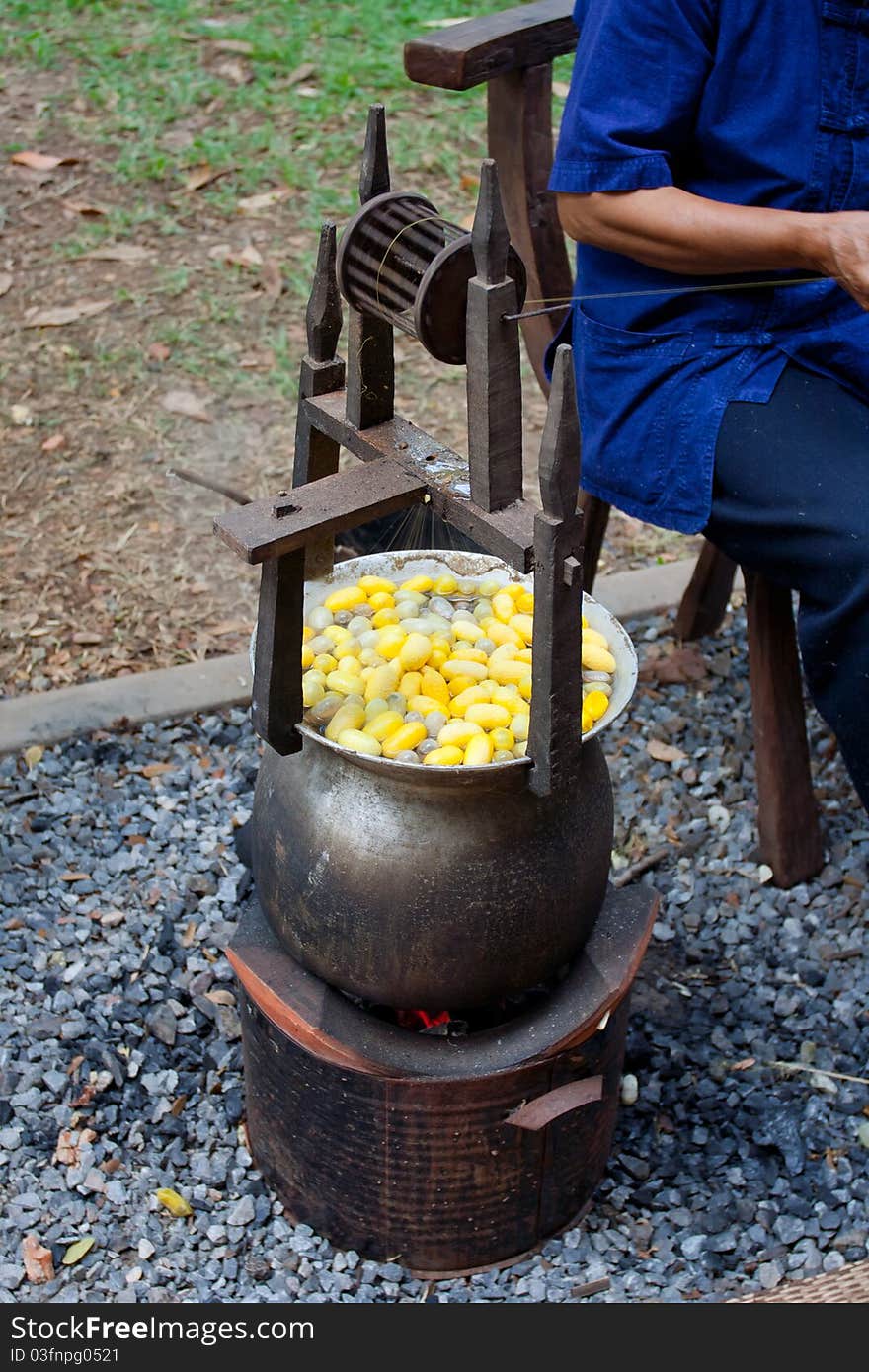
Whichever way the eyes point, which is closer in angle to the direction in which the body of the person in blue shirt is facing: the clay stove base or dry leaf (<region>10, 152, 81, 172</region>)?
the clay stove base

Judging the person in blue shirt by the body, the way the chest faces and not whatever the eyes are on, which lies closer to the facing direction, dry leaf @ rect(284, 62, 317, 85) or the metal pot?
the metal pot
